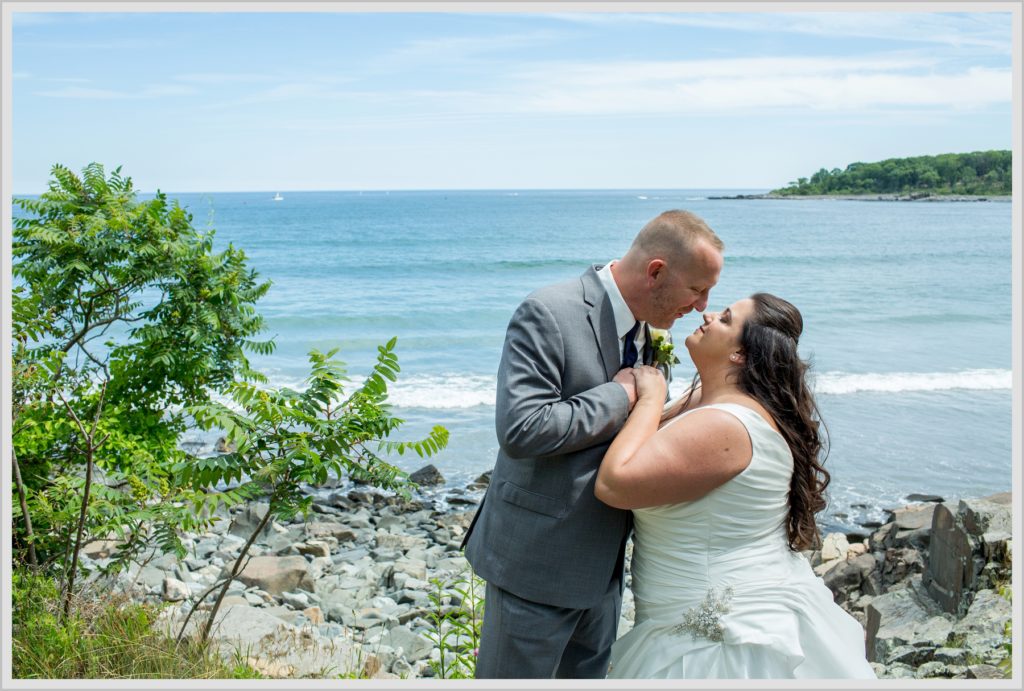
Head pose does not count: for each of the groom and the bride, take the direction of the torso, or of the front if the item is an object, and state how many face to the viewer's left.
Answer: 1

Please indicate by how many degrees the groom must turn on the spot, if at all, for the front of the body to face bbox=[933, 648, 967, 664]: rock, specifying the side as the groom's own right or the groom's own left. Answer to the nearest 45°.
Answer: approximately 45° to the groom's own left

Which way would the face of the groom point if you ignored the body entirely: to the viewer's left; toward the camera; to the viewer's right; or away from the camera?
to the viewer's right

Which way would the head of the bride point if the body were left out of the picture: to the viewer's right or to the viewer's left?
to the viewer's left

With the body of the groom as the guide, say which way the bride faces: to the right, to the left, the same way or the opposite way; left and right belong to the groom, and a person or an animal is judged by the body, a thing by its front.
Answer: the opposite way

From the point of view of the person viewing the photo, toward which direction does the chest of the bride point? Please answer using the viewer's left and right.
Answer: facing to the left of the viewer

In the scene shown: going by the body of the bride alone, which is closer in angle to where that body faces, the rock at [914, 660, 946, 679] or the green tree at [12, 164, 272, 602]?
the green tree

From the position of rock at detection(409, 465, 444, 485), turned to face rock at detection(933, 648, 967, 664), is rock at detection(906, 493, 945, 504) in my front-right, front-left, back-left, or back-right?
front-left

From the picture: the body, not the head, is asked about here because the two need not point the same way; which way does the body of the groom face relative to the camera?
to the viewer's right

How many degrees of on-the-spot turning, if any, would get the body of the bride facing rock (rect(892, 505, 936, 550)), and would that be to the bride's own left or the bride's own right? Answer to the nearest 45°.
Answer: approximately 90° to the bride's own right

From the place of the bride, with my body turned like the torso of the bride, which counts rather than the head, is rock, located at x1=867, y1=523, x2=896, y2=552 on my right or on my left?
on my right
